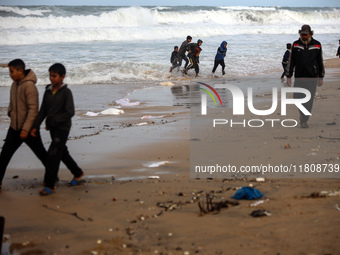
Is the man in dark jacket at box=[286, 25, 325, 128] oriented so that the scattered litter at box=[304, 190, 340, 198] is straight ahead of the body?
yes

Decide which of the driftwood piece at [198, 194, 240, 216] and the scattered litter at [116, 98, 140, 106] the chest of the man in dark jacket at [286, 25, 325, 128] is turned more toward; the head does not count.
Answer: the driftwood piece

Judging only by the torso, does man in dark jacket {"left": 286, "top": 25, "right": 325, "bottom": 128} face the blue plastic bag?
yes

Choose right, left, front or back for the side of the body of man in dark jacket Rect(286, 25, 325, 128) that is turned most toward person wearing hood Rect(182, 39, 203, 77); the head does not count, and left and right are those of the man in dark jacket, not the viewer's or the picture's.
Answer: back

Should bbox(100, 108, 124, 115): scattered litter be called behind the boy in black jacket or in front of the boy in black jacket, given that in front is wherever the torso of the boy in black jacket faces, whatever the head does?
behind

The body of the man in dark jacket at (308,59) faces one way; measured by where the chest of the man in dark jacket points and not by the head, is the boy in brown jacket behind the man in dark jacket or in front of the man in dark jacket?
in front

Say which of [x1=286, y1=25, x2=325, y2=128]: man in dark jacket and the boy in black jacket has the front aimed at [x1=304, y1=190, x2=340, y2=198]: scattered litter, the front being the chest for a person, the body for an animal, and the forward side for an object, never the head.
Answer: the man in dark jacket

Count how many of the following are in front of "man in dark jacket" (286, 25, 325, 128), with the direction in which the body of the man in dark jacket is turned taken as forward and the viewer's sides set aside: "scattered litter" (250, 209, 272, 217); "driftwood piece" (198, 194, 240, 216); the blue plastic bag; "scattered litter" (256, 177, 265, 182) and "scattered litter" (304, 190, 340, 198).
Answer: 5

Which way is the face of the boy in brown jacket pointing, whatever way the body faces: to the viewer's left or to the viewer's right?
to the viewer's left

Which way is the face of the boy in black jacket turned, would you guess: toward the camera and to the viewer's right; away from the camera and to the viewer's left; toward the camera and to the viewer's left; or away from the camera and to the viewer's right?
toward the camera and to the viewer's left

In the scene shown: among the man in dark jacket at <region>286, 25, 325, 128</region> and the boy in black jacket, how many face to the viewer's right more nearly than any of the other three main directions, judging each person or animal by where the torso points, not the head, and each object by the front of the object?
0

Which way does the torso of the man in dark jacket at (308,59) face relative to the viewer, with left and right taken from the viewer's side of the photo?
facing the viewer

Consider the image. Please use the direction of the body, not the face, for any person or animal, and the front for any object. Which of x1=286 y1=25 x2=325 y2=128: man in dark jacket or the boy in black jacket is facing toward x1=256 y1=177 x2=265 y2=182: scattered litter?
the man in dark jacket
